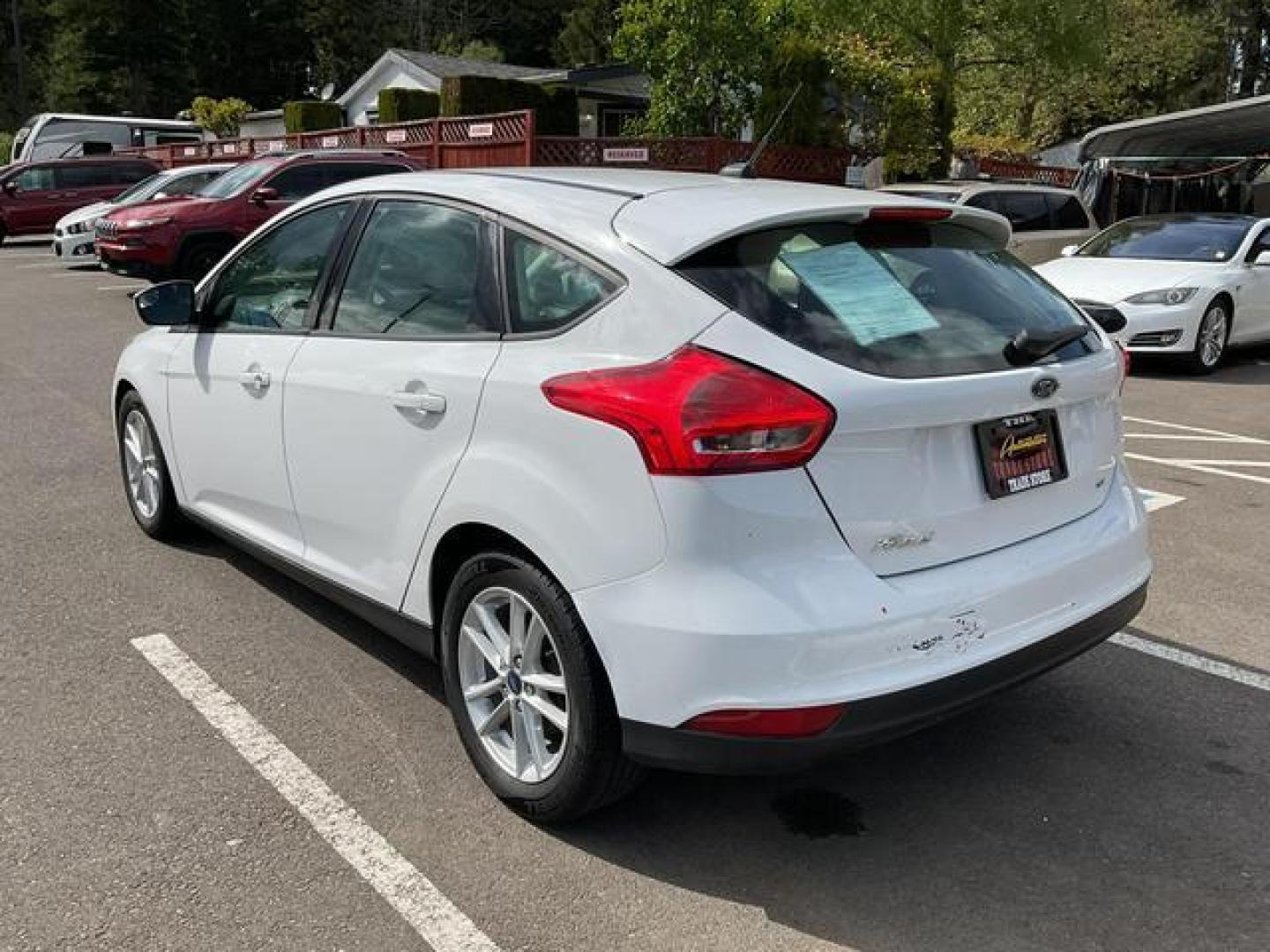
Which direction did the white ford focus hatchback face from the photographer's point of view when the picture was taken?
facing away from the viewer and to the left of the viewer

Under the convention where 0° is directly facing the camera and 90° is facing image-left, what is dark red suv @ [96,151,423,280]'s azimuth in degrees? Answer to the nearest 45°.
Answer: approximately 45°

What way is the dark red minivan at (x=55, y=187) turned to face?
to the viewer's left

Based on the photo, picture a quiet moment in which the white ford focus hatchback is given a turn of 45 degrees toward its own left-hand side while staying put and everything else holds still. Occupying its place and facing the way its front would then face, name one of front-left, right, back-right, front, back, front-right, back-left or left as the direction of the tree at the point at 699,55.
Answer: right

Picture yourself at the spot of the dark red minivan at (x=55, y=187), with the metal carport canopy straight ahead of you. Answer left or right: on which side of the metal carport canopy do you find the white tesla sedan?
right

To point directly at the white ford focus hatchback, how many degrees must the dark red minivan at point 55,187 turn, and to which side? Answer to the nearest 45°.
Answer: approximately 90° to its left

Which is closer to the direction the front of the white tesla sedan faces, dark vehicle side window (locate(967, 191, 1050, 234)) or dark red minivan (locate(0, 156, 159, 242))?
the dark red minivan

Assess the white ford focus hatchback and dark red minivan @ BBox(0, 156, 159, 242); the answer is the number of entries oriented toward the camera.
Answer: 0

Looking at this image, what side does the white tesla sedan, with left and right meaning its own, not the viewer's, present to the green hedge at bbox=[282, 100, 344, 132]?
right

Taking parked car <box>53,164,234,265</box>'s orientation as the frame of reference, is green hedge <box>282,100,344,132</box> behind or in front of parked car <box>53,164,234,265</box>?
behind

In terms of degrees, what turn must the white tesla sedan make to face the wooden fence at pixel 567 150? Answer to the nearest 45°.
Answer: approximately 90° to its right

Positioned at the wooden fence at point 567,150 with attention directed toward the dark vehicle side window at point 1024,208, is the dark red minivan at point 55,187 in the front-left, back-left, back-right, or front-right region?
back-right

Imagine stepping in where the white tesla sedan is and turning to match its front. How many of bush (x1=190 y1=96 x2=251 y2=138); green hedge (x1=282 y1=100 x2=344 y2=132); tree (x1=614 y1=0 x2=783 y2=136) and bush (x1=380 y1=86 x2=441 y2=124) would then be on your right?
4
